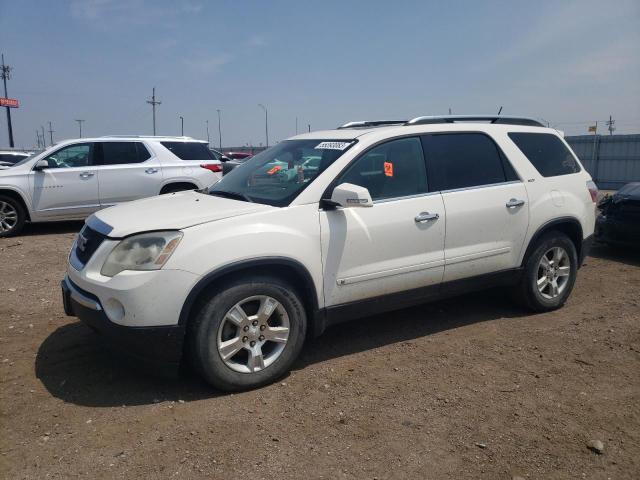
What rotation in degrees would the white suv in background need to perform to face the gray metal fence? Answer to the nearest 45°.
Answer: approximately 180°

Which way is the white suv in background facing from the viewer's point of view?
to the viewer's left

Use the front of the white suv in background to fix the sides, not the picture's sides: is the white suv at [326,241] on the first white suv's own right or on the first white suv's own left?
on the first white suv's own left

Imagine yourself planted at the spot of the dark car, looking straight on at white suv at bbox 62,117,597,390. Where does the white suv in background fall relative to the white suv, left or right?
right

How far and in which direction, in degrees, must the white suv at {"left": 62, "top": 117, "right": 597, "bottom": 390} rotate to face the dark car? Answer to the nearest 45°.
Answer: approximately 180°

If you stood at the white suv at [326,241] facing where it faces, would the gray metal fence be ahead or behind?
behind

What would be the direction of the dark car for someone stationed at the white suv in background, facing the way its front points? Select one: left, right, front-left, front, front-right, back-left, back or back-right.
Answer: back-left
